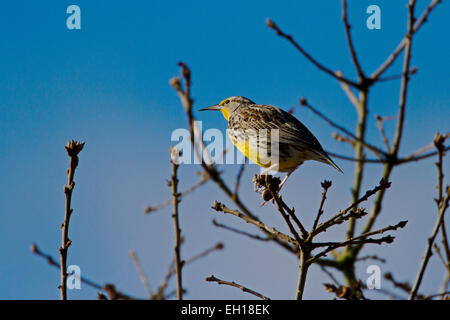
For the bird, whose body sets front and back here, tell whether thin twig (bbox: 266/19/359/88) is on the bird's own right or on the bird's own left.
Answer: on the bird's own right

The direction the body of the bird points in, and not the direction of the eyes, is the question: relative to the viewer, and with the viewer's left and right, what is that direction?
facing to the left of the viewer
